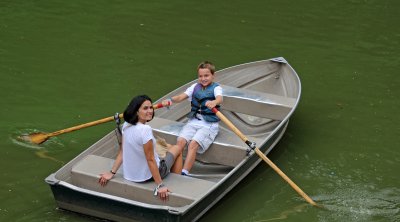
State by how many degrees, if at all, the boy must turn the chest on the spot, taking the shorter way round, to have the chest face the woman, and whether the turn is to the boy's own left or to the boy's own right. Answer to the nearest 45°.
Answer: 0° — they already face them

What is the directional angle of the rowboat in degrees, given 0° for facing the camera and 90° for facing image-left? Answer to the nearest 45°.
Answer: approximately 225°

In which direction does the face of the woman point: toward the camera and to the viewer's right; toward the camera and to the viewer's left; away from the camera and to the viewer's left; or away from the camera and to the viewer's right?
toward the camera and to the viewer's right

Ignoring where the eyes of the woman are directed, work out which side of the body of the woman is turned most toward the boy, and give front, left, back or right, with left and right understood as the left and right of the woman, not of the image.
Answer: front

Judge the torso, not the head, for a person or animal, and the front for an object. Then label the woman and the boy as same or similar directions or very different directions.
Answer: very different directions

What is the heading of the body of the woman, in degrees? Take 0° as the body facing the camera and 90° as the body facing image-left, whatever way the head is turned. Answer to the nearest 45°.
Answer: approximately 225°

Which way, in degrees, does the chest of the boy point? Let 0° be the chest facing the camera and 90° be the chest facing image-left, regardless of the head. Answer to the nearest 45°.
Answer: approximately 45°
